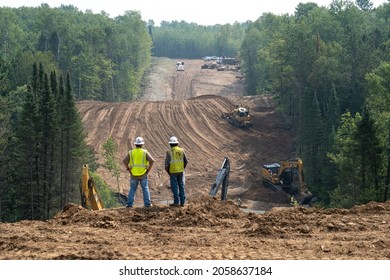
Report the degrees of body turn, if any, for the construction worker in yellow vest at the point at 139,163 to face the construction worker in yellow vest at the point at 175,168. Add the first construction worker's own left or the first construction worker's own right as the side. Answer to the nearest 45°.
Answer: approximately 90° to the first construction worker's own right

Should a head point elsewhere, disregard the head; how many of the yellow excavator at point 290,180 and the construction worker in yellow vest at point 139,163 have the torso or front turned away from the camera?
1

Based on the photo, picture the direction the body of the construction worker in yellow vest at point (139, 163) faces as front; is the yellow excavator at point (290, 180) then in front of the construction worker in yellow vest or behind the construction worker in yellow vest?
in front

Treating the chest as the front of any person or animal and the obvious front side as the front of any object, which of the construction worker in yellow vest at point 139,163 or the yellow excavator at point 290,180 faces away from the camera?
the construction worker in yellow vest

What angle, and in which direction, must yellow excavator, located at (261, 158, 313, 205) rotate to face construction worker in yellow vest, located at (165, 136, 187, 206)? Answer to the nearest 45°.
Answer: approximately 45° to its right

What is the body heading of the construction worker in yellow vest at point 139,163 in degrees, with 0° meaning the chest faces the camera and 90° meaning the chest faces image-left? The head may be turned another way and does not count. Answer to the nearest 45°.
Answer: approximately 180°
